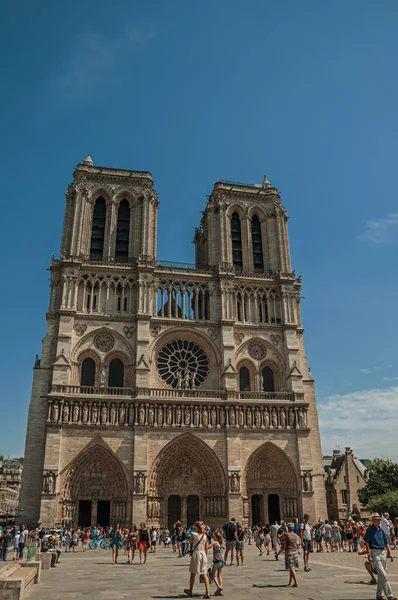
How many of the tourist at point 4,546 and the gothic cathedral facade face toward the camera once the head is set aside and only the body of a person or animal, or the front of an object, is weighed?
1

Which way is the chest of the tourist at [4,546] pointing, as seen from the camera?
away from the camera

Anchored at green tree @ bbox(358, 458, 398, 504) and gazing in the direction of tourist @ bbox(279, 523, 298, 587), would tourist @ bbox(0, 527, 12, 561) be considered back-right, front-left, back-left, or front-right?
front-right

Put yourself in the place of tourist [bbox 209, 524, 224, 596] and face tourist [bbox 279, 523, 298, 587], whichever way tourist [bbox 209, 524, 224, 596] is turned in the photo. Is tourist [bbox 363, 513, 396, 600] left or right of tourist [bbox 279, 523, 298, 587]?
right

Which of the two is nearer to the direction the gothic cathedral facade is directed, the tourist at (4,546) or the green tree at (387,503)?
the tourist

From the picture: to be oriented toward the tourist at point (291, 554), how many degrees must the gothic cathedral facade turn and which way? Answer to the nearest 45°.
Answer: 0° — it already faces them

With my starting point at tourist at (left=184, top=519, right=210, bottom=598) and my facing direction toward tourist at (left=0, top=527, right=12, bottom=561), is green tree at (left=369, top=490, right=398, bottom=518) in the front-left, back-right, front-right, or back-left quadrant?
front-right

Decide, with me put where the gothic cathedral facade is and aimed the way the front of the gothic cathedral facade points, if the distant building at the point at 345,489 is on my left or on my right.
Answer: on my left

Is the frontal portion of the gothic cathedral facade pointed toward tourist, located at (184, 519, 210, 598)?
yes

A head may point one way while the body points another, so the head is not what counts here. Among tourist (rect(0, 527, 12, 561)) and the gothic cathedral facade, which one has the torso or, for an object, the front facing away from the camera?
the tourist

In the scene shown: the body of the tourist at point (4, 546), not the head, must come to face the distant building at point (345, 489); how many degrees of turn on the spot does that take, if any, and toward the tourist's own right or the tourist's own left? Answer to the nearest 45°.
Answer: approximately 45° to the tourist's own right

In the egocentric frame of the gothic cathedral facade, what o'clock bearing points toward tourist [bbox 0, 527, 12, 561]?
The tourist is roughly at 1 o'clock from the gothic cathedral facade.

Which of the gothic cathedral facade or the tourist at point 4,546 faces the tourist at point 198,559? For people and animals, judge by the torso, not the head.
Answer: the gothic cathedral facade

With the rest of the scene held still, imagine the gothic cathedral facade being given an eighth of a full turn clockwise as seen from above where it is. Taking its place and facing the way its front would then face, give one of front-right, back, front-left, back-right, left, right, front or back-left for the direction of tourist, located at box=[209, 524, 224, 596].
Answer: front-left

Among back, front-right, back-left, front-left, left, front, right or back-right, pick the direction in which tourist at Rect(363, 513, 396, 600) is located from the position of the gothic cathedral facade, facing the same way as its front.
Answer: front

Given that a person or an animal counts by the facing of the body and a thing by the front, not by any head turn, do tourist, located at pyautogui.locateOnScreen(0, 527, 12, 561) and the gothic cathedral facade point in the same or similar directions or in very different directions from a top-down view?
very different directions

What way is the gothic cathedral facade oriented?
toward the camera
